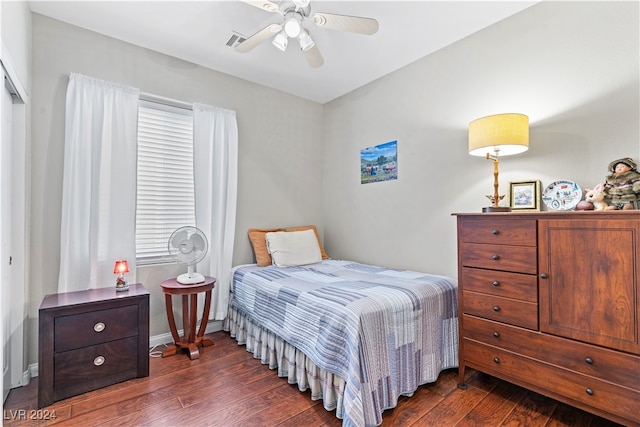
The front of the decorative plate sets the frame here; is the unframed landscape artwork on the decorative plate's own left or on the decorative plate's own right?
on the decorative plate's own right

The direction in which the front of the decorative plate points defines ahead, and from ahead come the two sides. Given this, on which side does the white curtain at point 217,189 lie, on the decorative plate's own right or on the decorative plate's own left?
on the decorative plate's own right

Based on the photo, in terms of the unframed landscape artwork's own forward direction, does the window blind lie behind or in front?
in front

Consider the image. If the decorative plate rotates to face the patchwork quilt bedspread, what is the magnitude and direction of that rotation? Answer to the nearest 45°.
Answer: approximately 45° to its right

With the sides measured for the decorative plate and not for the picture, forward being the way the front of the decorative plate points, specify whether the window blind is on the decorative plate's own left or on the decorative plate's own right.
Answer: on the decorative plate's own right

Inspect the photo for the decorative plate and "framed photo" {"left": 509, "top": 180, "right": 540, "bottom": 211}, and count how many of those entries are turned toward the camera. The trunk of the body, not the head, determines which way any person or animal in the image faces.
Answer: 2

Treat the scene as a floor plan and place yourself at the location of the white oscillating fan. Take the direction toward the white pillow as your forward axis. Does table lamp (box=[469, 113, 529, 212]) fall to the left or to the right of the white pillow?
right

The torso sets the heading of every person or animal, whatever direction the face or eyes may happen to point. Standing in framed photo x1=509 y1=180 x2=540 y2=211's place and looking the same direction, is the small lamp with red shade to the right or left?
on its right
